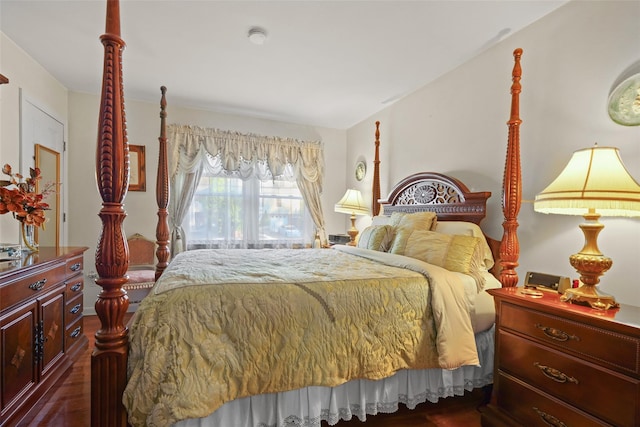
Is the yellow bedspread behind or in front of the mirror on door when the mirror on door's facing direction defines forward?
in front

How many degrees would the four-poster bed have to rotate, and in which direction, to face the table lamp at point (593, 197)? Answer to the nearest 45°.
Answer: approximately 135° to its left

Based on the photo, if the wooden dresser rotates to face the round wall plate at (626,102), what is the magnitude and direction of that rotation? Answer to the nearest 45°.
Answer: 0° — it already faces it

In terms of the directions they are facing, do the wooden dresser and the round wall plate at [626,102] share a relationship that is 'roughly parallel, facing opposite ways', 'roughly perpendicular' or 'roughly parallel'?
roughly parallel, facing opposite ways

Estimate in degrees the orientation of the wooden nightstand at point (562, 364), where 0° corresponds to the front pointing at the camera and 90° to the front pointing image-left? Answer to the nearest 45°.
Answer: approximately 45°

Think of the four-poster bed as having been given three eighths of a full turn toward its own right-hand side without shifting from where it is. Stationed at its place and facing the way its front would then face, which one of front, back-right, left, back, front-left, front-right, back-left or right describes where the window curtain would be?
front

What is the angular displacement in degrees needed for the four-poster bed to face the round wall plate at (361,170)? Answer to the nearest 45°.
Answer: approximately 180°

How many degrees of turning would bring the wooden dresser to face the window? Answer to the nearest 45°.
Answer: approximately 90° to its left

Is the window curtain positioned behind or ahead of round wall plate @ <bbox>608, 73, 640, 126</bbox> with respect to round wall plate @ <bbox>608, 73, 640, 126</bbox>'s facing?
ahead

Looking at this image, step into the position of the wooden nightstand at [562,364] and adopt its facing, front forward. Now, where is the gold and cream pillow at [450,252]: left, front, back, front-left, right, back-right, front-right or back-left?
right

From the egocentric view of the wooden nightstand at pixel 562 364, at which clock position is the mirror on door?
The mirror on door is roughly at 1 o'clock from the wooden nightstand.

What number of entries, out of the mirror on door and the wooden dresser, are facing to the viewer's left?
0

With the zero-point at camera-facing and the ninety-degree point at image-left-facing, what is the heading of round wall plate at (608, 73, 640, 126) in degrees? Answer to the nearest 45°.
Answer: approximately 45°

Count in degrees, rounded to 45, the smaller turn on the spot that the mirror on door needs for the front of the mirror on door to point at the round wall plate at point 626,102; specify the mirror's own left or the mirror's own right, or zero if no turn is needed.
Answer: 0° — it already faces it
